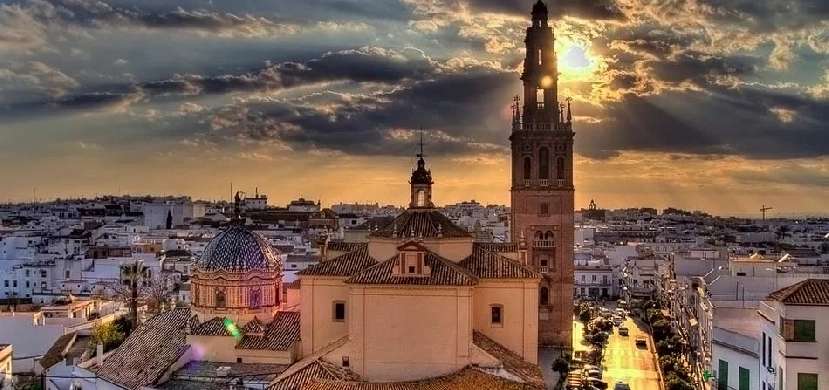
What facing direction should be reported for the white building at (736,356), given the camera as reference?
facing the viewer and to the left of the viewer

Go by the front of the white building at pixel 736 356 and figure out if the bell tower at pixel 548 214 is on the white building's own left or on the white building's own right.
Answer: on the white building's own right

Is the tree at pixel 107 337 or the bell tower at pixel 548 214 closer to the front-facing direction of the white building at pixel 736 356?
the tree

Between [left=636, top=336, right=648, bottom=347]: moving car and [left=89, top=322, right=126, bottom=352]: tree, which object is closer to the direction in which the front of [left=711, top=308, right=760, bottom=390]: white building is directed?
the tree

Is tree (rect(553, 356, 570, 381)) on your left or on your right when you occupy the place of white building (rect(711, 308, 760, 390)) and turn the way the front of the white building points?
on your right

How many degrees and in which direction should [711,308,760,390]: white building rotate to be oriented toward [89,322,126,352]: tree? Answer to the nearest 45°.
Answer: approximately 45° to its right

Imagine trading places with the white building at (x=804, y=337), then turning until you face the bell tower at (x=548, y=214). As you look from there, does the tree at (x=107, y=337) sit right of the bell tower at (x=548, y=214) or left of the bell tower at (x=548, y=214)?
left
